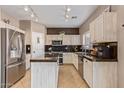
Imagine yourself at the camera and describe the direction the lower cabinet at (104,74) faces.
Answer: facing to the left of the viewer

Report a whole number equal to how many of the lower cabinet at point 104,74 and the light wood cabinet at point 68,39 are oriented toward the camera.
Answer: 1

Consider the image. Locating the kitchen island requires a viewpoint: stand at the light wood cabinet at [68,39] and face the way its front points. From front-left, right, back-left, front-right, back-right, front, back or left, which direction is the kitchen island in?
front

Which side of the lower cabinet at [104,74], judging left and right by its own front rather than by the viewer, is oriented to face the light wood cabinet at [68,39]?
right

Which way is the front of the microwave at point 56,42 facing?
toward the camera

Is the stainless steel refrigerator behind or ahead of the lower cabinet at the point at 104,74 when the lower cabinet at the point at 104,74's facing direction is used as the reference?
ahead

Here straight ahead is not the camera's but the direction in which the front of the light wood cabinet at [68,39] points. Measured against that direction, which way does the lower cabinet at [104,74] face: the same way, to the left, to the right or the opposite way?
to the right

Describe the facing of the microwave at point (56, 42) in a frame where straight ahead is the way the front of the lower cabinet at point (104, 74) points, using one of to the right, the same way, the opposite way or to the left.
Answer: to the left

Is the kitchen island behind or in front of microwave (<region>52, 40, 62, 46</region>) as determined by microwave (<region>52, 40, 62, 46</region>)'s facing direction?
in front

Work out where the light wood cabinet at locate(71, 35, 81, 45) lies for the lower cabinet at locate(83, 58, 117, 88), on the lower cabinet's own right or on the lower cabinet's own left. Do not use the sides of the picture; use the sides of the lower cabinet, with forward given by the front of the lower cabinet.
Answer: on the lower cabinet's own right

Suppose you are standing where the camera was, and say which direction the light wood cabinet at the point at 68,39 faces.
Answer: facing the viewer

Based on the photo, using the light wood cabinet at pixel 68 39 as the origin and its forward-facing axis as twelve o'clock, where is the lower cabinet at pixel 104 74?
The lower cabinet is roughly at 12 o'clock from the light wood cabinet.

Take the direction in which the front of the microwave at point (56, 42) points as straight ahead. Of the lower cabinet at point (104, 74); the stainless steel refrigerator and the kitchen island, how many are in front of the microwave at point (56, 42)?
3
